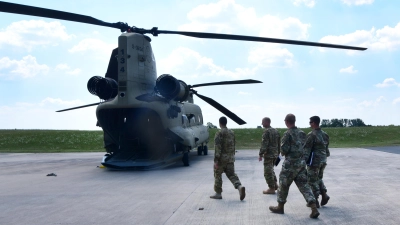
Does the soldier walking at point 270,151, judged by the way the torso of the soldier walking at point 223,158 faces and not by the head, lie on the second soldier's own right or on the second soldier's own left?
on the second soldier's own right

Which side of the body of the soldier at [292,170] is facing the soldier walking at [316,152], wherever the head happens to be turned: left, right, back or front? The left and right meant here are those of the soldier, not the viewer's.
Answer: right

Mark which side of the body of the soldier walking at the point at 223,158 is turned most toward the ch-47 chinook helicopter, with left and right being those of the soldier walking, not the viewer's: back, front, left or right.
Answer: front

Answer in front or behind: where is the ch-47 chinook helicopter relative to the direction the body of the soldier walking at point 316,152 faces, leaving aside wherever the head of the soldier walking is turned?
in front

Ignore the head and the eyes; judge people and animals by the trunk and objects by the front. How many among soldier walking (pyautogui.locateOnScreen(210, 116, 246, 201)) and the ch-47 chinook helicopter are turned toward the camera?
0

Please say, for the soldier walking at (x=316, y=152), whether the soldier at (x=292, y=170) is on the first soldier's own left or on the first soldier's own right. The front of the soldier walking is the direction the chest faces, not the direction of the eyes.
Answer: on the first soldier's own left

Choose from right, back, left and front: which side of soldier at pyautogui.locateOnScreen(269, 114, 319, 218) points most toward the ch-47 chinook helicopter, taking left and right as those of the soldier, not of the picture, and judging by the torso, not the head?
front

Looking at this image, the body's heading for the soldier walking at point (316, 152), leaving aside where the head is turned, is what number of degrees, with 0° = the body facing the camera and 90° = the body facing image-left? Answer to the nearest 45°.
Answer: approximately 135°

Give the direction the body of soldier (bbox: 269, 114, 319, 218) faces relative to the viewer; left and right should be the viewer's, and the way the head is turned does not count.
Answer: facing away from the viewer and to the left of the viewer
